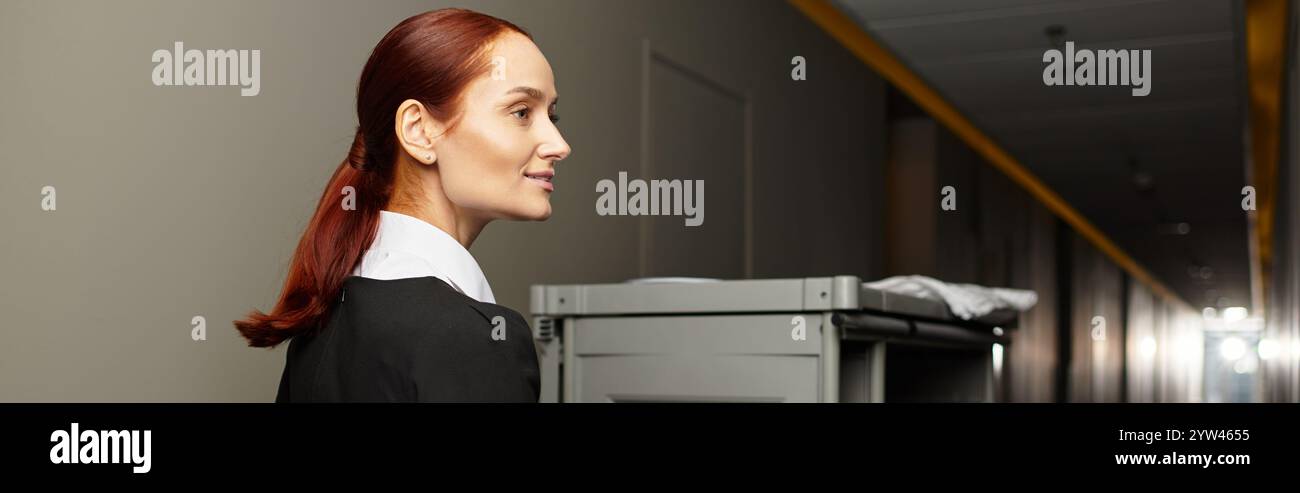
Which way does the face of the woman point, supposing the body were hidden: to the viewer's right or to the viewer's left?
to the viewer's right

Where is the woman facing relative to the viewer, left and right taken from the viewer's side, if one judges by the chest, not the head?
facing away from the viewer and to the right of the viewer

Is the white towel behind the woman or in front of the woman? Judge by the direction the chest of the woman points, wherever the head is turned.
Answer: in front
